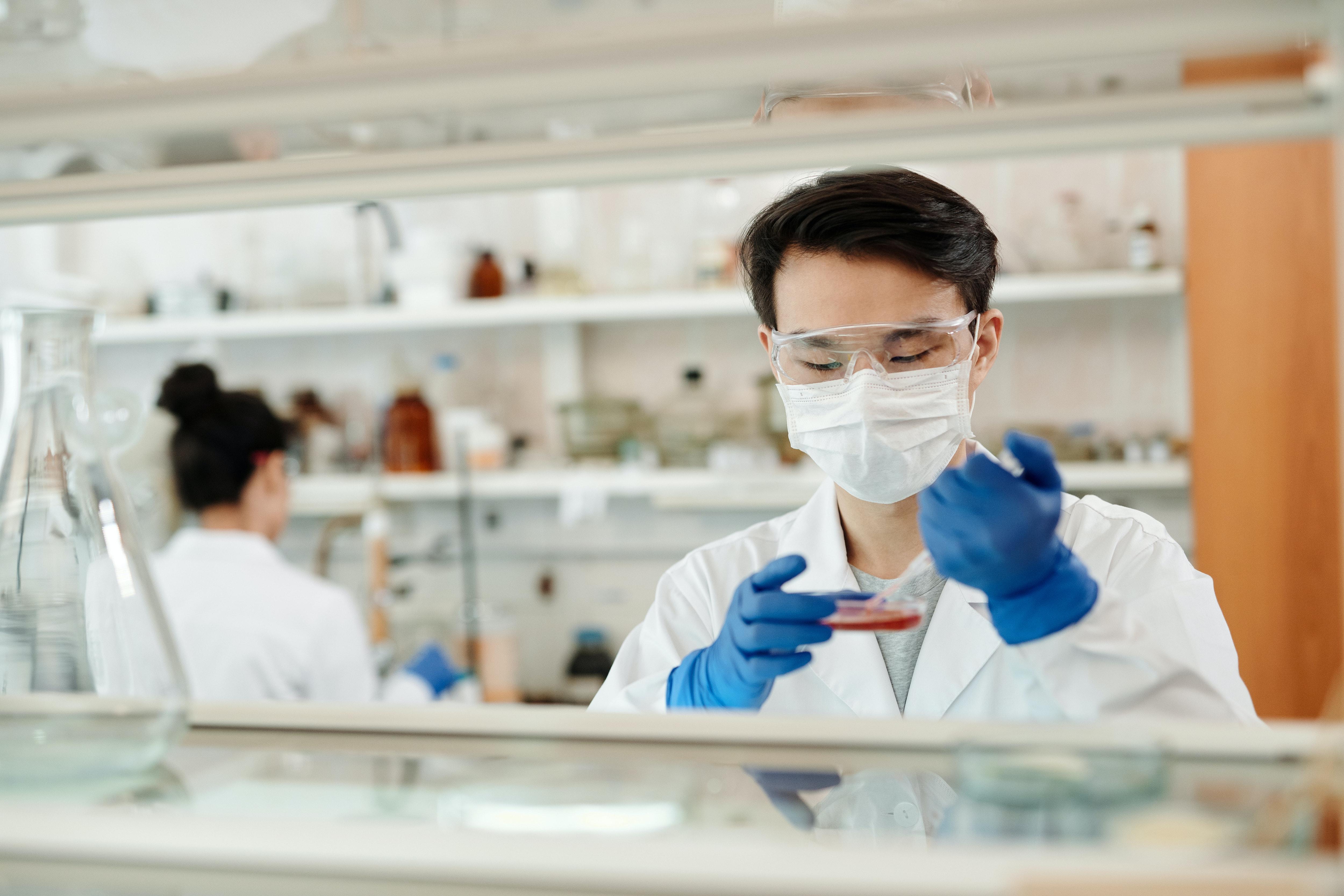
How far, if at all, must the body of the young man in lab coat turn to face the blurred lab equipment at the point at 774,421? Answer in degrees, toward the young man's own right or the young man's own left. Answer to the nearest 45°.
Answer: approximately 180°

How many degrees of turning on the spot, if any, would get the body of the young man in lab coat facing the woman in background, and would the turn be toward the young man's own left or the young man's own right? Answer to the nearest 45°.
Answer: approximately 135° to the young man's own right

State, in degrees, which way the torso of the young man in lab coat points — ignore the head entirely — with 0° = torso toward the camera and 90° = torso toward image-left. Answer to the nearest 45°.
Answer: approximately 0°

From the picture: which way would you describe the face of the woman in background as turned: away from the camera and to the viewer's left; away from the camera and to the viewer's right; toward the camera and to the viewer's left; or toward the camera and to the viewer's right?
away from the camera and to the viewer's right

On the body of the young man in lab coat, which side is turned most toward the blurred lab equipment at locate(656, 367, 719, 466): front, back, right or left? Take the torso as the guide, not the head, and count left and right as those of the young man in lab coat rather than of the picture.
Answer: back

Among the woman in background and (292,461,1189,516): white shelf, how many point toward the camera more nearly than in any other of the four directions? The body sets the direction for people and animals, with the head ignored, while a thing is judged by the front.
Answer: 1
